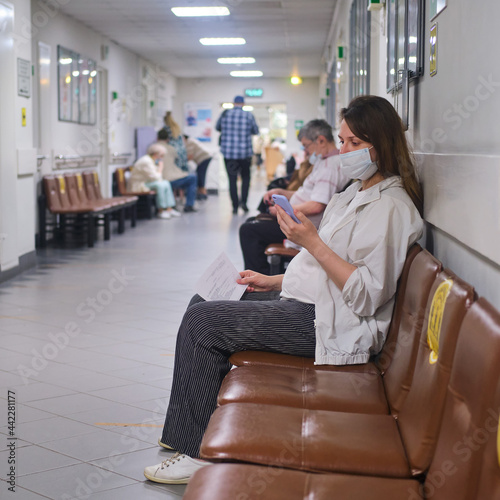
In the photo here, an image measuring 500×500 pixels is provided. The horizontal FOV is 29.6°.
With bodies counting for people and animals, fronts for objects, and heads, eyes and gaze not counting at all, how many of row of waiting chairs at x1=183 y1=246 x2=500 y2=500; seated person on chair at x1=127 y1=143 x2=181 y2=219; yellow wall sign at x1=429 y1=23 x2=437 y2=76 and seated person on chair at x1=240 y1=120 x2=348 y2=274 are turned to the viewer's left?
3

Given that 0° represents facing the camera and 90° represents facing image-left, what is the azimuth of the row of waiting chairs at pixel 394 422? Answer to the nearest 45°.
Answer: approximately 90°

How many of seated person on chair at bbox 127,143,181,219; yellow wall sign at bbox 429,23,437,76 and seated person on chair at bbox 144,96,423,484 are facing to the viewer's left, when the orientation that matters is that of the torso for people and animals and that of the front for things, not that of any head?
2

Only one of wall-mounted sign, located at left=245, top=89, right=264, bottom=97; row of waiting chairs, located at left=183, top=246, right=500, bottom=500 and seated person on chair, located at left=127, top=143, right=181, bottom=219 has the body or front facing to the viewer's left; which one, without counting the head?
the row of waiting chairs

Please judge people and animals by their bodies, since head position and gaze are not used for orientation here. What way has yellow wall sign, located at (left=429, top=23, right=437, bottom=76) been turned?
to the viewer's left

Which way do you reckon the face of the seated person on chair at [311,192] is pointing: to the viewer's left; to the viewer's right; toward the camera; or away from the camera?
to the viewer's left

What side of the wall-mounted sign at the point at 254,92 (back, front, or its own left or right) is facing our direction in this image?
front

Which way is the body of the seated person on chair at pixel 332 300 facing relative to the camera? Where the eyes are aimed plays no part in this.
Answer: to the viewer's left

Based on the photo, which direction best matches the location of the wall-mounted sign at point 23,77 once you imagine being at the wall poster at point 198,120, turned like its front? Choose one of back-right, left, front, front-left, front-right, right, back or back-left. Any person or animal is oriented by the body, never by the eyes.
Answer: front

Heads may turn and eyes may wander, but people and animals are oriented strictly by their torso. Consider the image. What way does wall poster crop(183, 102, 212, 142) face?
toward the camera

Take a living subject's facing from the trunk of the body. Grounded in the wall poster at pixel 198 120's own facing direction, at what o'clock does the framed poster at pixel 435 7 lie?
the framed poster at pixel 435 7 is roughly at 12 o'clock from the wall poster at pixel 198 120.

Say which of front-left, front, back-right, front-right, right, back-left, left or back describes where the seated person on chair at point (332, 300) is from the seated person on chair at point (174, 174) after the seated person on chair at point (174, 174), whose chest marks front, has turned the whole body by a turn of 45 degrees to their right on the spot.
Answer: front-right

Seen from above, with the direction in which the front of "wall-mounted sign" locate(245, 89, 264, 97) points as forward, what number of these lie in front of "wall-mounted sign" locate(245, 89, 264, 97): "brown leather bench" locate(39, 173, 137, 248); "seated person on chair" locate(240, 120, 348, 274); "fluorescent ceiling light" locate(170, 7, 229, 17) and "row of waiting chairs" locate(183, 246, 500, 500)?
4

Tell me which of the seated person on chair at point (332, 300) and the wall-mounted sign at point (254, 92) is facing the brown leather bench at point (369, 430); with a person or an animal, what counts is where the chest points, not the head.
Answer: the wall-mounted sign

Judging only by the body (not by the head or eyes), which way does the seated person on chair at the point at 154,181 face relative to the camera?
to the viewer's right

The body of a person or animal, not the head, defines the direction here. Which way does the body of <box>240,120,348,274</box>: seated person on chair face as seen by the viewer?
to the viewer's left

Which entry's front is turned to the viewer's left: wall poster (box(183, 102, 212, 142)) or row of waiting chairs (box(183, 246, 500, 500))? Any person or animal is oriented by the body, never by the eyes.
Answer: the row of waiting chairs
